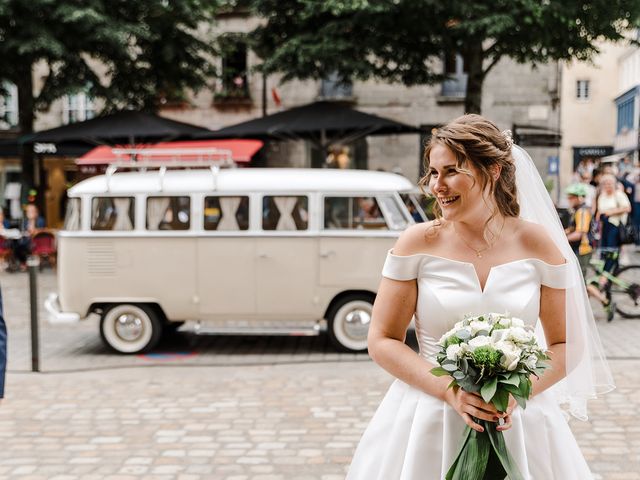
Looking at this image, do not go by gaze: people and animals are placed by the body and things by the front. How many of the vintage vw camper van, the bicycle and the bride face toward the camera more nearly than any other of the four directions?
1

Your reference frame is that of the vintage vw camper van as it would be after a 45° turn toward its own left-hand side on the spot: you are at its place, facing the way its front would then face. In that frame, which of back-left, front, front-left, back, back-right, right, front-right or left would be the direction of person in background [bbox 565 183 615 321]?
front-right

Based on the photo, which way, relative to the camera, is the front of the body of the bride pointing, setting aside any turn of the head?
toward the camera

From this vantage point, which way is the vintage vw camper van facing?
to the viewer's right

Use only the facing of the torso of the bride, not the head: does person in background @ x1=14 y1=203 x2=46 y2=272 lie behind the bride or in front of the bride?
behind

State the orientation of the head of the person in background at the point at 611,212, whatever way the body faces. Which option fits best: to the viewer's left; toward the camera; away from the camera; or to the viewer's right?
toward the camera

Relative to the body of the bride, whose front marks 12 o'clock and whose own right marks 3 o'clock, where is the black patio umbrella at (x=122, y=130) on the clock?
The black patio umbrella is roughly at 5 o'clock from the bride.

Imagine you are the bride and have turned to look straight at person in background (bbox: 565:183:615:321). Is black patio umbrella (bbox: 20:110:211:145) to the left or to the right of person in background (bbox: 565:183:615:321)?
left

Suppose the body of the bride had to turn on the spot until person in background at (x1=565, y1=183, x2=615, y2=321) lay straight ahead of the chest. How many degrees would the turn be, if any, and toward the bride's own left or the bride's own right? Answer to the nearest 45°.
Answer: approximately 180°

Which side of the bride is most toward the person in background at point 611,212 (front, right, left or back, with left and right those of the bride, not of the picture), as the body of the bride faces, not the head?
back

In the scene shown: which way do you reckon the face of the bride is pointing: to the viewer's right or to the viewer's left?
to the viewer's left
